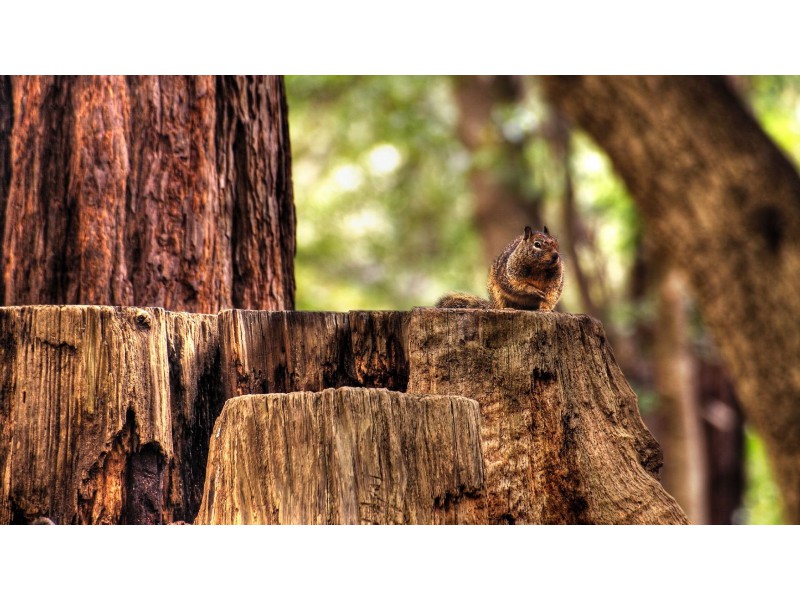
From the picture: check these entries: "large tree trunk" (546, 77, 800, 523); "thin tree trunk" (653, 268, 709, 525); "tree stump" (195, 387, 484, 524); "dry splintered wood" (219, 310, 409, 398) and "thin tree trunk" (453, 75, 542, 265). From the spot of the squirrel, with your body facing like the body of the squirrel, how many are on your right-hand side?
2

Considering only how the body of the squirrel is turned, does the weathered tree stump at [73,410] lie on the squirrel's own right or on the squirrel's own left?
on the squirrel's own right

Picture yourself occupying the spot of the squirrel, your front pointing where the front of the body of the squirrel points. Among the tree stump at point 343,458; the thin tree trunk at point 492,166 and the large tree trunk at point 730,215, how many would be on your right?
1

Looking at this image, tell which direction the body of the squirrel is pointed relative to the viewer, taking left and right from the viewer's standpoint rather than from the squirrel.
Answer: facing the viewer and to the right of the viewer

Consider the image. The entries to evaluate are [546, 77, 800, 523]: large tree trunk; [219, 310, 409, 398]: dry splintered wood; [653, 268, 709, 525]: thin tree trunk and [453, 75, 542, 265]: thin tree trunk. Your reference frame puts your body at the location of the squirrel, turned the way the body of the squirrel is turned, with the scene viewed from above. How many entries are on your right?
1

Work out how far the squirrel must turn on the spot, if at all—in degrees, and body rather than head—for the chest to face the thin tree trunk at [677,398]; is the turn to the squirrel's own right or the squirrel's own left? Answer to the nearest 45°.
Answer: approximately 135° to the squirrel's own left

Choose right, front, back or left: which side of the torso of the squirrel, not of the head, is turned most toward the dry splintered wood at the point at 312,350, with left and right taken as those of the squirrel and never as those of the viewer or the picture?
right

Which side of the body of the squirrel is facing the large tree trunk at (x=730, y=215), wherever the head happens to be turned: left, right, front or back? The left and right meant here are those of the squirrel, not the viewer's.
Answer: left

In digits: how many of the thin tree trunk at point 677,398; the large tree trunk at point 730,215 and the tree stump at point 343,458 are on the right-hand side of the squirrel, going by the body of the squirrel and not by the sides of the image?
1

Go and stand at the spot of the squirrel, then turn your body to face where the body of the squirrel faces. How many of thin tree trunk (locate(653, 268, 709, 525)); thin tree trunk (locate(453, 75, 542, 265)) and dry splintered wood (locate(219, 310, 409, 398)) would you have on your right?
1

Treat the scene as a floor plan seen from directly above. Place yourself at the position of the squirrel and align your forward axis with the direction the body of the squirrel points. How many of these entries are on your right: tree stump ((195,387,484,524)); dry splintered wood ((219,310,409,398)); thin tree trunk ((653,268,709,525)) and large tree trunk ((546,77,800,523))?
2

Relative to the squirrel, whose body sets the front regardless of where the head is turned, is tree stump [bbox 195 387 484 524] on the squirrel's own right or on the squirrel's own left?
on the squirrel's own right

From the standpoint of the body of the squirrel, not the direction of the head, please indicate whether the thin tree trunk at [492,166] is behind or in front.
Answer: behind

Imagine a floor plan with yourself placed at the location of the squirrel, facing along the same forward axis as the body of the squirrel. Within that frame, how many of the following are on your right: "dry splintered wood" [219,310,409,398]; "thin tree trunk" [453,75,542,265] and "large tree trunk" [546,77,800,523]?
1

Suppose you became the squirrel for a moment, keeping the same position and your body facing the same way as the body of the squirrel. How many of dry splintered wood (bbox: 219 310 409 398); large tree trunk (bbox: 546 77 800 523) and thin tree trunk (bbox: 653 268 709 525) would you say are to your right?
1
